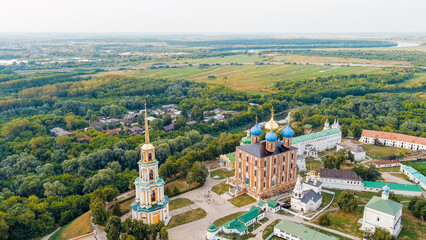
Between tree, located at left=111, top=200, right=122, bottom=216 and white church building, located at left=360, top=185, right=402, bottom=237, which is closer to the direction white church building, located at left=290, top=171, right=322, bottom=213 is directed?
the tree

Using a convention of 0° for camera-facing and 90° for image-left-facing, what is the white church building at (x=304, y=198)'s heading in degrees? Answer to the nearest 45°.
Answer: approximately 45°

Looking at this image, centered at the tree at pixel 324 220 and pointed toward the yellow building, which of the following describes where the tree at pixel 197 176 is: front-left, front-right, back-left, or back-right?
front-right

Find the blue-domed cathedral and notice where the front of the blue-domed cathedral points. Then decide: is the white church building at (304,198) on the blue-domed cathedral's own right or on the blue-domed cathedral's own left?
on the blue-domed cathedral's own left

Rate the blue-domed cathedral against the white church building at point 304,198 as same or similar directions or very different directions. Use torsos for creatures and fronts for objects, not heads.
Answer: same or similar directions

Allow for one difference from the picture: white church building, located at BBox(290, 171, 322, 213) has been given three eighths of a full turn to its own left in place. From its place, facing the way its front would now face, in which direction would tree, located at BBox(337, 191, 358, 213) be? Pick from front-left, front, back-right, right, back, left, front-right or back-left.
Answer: front

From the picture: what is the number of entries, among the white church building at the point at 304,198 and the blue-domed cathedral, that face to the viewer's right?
0

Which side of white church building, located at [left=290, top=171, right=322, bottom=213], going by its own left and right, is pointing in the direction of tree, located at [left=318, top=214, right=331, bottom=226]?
left

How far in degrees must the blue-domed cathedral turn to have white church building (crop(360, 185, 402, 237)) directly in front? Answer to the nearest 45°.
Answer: approximately 90° to its left

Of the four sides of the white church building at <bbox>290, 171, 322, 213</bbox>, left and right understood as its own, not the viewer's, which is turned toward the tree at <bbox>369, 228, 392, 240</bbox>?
left

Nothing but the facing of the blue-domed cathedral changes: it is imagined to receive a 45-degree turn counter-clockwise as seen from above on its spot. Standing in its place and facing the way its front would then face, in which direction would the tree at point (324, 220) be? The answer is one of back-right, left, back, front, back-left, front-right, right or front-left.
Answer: front-left

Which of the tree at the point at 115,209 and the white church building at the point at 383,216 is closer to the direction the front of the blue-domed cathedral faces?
the tree

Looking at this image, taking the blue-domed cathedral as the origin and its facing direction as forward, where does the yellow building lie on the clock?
The yellow building is roughly at 12 o'clock from the blue-domed cathedral.

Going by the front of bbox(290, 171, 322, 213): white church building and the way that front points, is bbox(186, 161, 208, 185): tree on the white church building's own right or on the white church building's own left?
on the white church building's own right

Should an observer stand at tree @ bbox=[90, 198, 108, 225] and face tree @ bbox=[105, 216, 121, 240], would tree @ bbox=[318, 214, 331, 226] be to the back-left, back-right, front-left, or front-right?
front-left

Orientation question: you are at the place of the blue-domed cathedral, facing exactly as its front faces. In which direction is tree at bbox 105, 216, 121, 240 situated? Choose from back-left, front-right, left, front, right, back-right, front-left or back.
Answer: front

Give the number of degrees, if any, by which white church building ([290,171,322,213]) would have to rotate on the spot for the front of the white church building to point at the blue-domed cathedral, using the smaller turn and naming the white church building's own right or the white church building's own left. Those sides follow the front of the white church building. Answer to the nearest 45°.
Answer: approximately 90° to the white church building's own right
